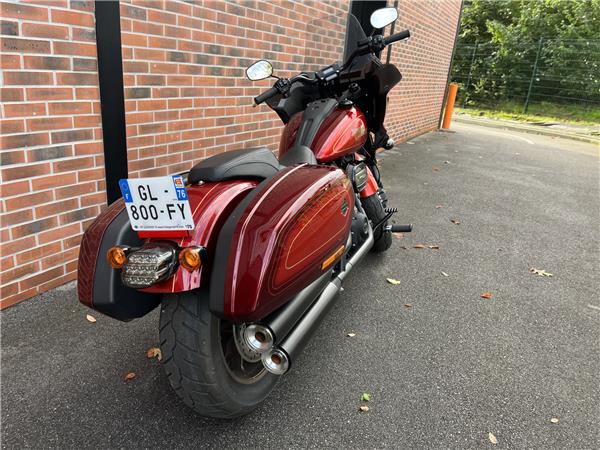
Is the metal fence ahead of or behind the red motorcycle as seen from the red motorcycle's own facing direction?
ahead

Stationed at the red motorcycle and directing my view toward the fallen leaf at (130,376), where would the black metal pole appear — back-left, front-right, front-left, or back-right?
front-right

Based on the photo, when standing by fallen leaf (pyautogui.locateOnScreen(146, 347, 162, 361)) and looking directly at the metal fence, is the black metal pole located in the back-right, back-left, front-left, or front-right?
front-left

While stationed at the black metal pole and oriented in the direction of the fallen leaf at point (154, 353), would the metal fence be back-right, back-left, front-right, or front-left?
back-left

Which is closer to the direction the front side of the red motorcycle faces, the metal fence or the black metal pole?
the metal fence

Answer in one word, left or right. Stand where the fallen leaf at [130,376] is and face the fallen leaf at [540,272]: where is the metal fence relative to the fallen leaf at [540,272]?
left

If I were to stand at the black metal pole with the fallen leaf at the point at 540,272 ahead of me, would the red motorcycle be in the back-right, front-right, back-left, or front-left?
front-right

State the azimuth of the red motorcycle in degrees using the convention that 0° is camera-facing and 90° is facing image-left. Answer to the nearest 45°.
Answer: approximately 225°

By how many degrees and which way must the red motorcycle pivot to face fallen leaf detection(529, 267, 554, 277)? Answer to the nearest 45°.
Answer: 0° — it already faces it

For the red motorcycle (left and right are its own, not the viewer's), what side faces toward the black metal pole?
left
